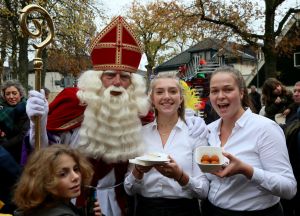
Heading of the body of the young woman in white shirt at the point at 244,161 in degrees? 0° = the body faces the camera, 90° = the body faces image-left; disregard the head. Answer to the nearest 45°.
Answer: approximately 45°

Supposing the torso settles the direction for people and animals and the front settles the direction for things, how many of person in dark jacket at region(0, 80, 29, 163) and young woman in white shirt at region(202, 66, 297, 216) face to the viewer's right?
0

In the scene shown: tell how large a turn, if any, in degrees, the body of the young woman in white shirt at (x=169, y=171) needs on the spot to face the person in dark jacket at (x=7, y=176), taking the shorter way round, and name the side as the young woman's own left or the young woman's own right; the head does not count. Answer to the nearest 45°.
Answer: approximately 90° to the young woman's own right

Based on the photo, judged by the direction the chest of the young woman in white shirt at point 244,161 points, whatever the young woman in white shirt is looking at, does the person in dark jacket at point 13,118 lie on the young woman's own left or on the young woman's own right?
on the young woman's own right

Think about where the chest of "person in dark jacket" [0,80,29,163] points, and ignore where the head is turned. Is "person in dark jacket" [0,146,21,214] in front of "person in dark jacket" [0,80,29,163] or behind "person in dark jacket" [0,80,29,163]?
in front

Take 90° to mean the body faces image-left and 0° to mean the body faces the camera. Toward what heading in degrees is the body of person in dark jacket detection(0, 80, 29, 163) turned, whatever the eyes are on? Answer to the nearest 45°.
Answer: approximately 45°

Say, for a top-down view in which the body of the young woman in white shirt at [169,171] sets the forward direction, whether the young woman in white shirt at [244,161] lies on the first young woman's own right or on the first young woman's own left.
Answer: on the first young woman's own left

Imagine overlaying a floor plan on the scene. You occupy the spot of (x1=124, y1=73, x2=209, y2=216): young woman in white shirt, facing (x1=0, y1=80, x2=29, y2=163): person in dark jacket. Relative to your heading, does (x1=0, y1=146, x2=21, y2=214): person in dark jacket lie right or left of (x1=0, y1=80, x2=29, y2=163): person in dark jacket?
left

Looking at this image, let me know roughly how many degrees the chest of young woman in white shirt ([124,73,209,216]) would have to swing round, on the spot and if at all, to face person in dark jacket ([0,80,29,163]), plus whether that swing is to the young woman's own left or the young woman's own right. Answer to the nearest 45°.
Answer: approximately 135° to the young woman's own right
